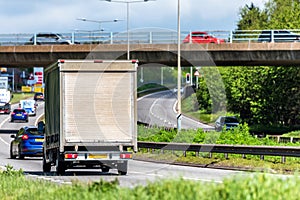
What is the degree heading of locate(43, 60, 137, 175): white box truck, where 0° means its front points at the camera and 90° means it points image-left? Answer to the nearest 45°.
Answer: approximately 180°

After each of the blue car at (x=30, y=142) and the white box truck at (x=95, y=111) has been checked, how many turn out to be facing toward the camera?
0

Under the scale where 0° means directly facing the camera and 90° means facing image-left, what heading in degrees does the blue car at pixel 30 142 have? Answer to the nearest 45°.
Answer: approximately 135°
